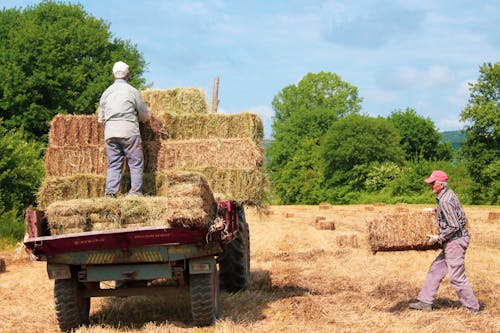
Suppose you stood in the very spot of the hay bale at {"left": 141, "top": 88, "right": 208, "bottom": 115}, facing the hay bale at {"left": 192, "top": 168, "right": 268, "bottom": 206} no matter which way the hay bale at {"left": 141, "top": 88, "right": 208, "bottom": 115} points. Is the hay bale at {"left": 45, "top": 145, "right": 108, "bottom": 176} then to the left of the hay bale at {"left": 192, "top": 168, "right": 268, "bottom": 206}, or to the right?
right

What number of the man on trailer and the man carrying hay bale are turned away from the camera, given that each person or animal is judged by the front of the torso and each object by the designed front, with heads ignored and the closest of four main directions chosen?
1

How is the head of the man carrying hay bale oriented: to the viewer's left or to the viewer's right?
to the viewer's left

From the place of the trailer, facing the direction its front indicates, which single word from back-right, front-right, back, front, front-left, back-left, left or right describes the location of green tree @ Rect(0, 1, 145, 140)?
front

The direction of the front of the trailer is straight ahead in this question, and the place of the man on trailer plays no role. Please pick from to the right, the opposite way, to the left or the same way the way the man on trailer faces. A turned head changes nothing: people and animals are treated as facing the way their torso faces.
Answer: the same way

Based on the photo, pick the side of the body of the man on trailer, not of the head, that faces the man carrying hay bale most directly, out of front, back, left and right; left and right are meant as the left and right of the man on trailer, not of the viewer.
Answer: right

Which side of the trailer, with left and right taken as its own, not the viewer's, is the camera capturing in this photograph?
back

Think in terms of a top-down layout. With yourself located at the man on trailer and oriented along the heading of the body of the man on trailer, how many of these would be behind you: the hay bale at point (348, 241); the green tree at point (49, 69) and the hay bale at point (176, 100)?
0

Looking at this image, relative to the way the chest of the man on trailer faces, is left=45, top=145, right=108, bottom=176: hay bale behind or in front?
in front

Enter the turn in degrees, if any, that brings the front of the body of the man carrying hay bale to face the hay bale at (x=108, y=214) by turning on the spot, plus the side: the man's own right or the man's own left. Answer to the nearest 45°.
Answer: approximately 45° to the man's own left

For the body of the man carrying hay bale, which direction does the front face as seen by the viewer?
to the viewer's left

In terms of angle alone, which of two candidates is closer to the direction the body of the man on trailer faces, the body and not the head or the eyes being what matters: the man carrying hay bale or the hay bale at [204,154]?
the hay bale

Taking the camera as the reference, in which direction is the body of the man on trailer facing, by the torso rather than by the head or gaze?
away from the camera

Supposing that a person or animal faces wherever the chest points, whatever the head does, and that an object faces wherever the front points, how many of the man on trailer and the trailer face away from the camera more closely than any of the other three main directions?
2

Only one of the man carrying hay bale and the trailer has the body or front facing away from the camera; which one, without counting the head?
the trailer

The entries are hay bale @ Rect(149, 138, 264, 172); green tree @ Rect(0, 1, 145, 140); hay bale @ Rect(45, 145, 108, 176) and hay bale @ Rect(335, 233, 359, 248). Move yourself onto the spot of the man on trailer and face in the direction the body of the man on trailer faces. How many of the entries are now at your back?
0

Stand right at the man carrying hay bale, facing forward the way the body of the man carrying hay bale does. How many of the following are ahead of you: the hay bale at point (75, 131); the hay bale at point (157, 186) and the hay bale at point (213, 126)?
3

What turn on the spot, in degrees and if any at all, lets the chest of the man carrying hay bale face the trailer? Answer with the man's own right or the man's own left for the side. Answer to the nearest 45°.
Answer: approximately 45° to the man's own left

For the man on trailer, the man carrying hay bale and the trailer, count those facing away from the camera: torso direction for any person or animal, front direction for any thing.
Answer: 2

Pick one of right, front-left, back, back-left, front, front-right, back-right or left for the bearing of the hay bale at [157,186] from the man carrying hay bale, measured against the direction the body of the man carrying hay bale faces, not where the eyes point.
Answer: front
